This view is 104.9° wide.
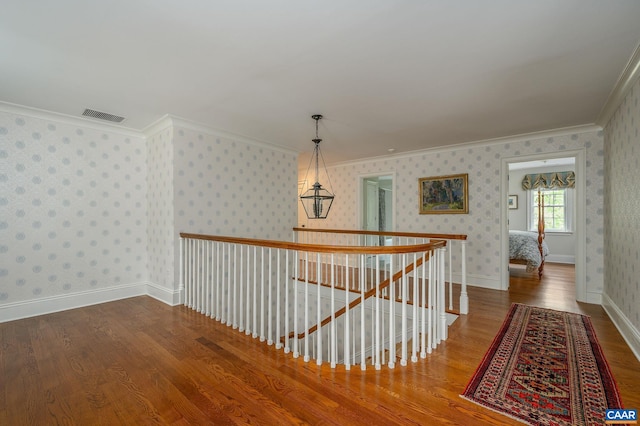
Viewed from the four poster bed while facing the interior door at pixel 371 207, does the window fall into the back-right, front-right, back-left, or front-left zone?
back-right

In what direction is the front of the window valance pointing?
toward the camera

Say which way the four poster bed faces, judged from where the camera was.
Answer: facing to the right of the viewer

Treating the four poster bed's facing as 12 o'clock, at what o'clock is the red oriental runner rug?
The red oriental runner rug is roughly at 3 o'clock from the four poster bed.

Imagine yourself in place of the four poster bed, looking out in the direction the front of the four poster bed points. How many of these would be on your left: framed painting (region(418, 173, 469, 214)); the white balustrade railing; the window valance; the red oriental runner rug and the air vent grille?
1

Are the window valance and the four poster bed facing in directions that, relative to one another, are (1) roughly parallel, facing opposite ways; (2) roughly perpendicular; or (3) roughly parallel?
roughly perpendicular

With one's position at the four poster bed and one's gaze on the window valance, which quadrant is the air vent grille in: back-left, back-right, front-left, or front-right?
back-left

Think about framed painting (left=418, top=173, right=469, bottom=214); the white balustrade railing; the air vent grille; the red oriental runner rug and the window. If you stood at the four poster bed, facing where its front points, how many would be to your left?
1

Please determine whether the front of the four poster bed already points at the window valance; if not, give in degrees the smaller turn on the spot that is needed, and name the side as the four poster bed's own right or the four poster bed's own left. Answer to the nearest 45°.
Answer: approximately 90° to the four poster bed's own left

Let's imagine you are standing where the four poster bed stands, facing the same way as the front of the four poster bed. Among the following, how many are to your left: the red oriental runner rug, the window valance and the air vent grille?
1

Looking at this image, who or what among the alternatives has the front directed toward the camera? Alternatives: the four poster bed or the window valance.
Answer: the window valance

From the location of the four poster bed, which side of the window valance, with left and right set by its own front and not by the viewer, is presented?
front

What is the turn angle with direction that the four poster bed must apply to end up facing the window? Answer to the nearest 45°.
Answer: approximately 90° to its left

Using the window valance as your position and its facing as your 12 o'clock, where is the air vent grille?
The air vent grille is roughly at 1 o'clock from the window valance.

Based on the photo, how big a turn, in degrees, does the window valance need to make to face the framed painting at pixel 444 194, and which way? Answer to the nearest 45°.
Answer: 0° — it already faces it

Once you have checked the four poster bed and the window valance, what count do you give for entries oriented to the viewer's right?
1

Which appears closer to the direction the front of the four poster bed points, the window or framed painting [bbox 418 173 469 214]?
the window

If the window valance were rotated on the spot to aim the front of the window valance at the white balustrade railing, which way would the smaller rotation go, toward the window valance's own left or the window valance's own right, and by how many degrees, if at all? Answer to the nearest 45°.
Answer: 0° — it already faces it

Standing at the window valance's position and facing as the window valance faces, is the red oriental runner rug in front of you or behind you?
in front

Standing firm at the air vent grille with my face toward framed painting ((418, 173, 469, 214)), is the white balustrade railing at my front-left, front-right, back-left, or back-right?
front-right
